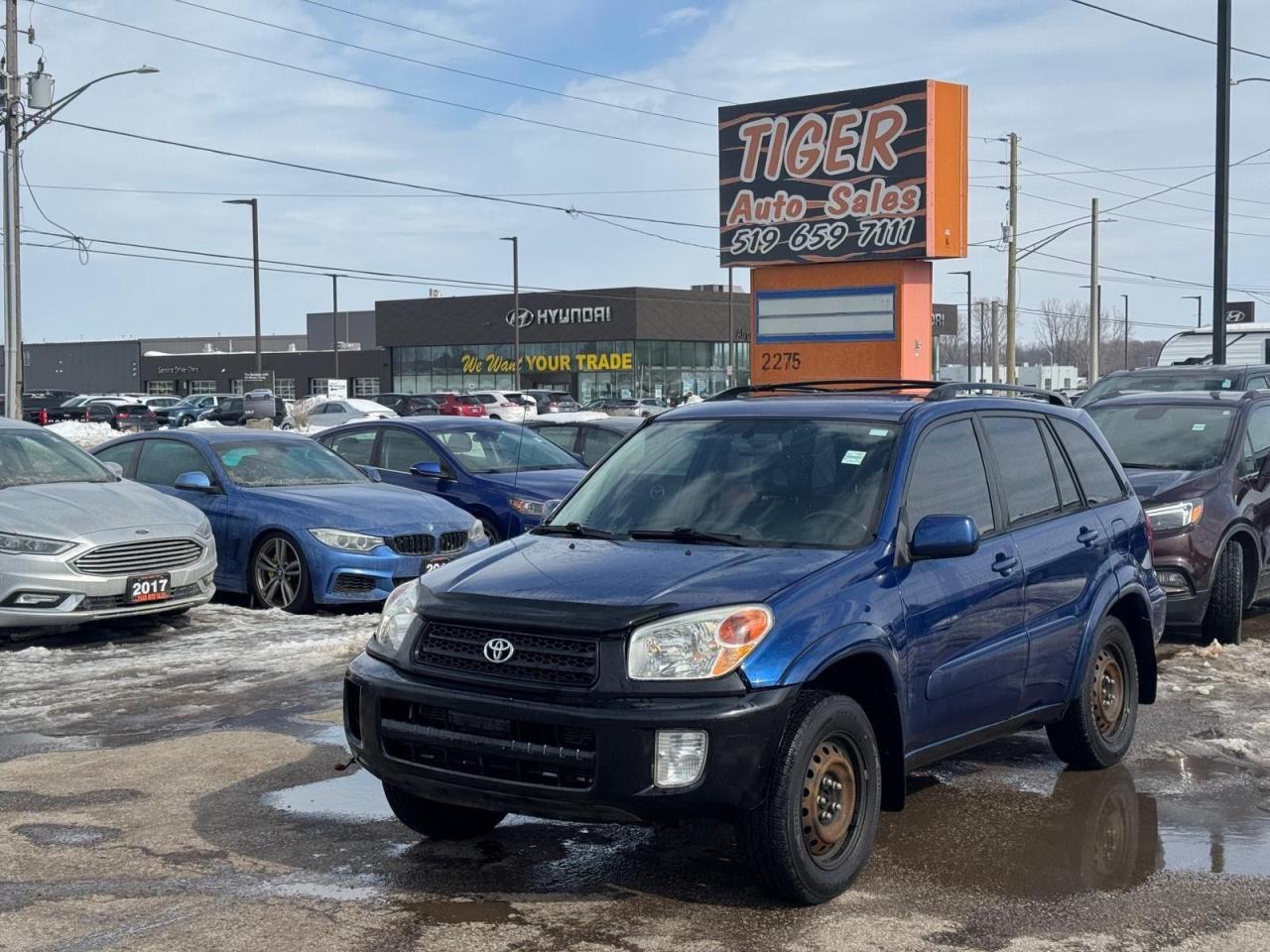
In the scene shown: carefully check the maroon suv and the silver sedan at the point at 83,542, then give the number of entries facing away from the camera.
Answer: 0

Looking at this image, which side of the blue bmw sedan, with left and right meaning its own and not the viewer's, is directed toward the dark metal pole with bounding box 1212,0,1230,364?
left

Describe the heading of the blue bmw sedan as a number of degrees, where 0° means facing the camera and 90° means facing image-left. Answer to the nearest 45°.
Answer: approximately 315°

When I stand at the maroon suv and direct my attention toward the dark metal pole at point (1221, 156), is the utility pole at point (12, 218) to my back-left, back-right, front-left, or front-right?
front-left

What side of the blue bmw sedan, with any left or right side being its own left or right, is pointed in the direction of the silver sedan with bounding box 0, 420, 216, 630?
right

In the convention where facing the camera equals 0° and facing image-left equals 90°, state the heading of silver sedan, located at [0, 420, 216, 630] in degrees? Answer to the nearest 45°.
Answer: approximately 315°

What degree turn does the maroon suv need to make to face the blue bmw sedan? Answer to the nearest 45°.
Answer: approximately 45° to its right

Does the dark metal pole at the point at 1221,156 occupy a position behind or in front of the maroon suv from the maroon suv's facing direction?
behind

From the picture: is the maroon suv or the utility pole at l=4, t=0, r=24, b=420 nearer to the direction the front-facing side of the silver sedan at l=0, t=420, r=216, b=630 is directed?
the maroon suv

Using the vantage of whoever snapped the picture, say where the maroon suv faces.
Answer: facing the viewer and to the left of the viewer

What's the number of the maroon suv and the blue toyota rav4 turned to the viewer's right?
0

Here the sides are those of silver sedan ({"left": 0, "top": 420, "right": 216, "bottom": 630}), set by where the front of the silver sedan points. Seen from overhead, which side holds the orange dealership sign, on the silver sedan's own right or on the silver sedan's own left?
on the silver sedan's own left

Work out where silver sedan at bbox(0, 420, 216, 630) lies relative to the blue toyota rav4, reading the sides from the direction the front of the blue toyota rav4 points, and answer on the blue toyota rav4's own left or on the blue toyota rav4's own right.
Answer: on the blue toyota rav4's own right

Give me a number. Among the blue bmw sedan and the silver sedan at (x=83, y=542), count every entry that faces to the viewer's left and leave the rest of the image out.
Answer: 0

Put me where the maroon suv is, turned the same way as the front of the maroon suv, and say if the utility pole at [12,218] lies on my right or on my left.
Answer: on my right

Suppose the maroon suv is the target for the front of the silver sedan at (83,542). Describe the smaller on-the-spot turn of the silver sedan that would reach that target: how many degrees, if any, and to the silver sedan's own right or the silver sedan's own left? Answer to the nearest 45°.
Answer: approximately 45° to the silver sedan's own left

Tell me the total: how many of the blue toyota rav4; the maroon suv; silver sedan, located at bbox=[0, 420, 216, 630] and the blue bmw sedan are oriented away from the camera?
0
